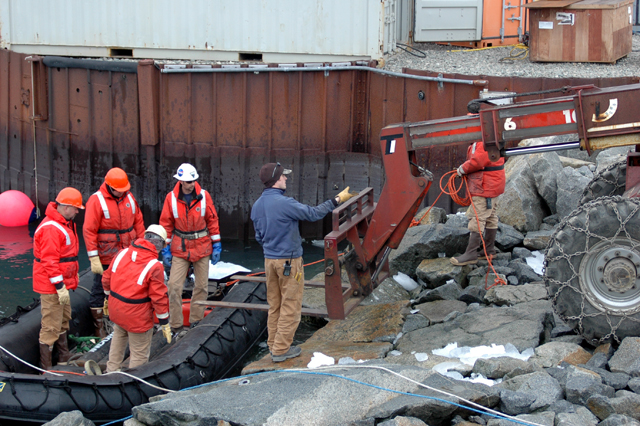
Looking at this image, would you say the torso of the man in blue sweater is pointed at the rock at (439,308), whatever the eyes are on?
yes

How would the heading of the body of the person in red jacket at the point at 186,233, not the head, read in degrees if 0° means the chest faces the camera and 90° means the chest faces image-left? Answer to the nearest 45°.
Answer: approximately 0°

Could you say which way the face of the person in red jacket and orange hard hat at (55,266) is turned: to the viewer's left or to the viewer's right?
to the viewer's right

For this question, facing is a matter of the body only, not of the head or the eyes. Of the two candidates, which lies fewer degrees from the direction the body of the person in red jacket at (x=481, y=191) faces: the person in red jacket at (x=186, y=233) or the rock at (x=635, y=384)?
the person in red jacket at (x=186, y=233)

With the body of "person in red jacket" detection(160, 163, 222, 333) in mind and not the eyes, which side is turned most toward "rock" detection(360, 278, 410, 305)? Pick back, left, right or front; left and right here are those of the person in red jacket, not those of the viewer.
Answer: left

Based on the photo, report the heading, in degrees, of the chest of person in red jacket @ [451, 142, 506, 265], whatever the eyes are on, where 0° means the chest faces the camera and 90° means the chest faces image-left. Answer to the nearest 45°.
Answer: approximately 90°

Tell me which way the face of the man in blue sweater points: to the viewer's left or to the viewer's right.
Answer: to the viewer's right
